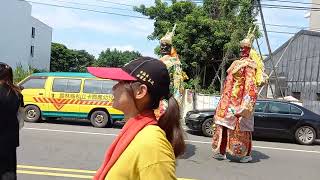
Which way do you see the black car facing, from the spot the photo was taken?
facing to the left of the viewer

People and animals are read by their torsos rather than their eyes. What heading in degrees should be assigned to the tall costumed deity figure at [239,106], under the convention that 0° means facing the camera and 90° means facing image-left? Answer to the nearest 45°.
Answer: approximately 45°

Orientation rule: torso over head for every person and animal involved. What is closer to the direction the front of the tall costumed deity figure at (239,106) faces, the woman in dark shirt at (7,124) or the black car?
the woman in dark shirt

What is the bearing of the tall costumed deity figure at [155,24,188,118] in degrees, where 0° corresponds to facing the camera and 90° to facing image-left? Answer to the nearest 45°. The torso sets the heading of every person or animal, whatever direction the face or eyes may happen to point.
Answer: approximately 45°

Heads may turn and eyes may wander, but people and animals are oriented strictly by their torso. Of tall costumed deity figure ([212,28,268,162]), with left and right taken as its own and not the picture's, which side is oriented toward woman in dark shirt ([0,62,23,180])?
front

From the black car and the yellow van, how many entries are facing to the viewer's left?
2

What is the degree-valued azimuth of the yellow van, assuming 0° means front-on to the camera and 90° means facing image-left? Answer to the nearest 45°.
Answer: approximately 90°

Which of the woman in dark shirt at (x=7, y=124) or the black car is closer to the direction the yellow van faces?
the woman in dark shirt
